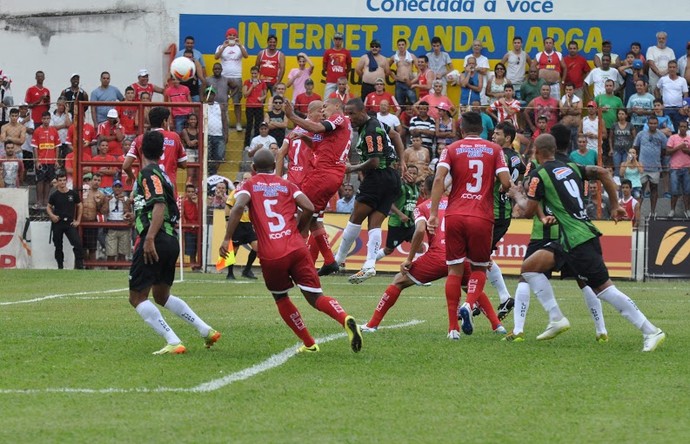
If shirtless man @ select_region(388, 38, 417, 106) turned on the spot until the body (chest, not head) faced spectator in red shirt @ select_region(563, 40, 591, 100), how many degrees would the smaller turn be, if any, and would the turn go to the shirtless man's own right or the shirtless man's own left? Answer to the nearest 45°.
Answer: approximately 90° to the shirtless man's own left

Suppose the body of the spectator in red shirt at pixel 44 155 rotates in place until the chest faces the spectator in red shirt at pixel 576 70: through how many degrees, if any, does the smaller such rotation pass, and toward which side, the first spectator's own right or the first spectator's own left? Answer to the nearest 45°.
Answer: approximately 90° to the first spectator's own left

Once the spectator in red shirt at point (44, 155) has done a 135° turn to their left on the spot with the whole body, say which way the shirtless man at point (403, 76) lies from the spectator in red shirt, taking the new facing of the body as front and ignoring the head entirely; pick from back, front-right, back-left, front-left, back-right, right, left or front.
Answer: front-right

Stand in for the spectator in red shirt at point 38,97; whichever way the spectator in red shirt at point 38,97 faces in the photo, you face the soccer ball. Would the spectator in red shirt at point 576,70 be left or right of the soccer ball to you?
left

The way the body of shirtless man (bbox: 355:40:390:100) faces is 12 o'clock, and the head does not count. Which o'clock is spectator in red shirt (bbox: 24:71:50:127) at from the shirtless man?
The spectator in red shirt is roughly at 3 o'clock from the shirtless man.

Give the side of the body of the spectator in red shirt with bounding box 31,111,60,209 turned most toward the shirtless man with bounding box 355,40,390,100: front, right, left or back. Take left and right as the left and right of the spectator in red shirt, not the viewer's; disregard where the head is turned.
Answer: left

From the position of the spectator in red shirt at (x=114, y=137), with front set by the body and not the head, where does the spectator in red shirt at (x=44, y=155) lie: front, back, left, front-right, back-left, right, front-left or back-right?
back-right
